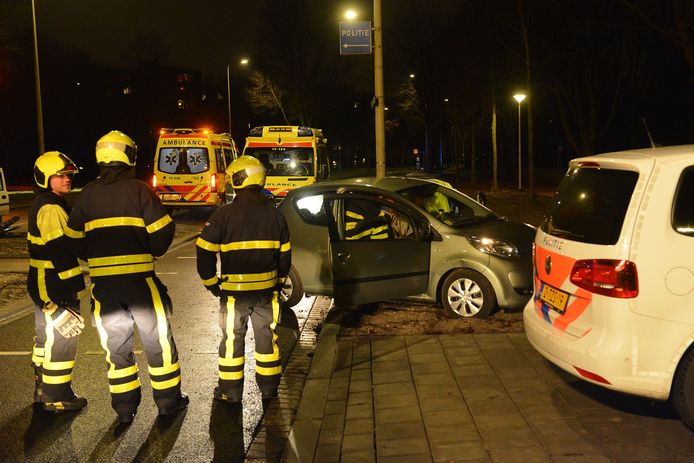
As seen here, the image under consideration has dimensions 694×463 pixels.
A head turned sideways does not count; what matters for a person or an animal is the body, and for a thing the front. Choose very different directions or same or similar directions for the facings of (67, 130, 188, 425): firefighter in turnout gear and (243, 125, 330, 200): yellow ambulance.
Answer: very different directions

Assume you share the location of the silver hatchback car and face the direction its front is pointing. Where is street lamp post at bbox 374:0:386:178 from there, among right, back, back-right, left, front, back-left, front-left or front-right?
back-left

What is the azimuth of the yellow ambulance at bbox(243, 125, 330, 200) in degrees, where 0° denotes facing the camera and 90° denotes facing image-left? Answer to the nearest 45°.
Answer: approximately 0°

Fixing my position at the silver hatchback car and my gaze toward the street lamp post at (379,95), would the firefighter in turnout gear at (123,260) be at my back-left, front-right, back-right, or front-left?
back-left

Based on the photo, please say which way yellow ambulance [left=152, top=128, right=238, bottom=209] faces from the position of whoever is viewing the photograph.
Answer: facing away from the viewer

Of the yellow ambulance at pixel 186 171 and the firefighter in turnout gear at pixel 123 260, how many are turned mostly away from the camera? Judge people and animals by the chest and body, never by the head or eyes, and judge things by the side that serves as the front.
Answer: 2

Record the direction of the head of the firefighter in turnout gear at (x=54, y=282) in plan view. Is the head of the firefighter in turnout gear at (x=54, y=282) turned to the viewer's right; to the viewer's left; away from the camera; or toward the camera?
to the viewer's right

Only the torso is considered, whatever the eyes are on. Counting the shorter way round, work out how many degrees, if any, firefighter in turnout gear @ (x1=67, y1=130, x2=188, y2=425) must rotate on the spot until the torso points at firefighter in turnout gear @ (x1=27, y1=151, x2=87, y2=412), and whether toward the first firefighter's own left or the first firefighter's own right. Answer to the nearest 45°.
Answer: approximately 45° to the first firefighter's own left

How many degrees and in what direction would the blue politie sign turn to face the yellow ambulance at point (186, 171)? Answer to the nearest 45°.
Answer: approximately 135° to its right

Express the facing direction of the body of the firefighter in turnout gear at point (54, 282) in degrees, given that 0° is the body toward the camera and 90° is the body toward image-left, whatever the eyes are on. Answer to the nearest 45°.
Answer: approximately 270°

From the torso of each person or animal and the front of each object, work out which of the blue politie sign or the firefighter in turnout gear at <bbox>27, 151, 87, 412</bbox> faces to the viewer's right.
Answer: the firefighter in turnout gear

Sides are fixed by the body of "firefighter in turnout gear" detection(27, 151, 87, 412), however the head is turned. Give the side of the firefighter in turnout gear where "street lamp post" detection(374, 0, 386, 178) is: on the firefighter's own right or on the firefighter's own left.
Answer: on the firefighter's own left

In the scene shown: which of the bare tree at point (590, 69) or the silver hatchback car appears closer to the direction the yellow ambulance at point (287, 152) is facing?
the silver hatchback car
